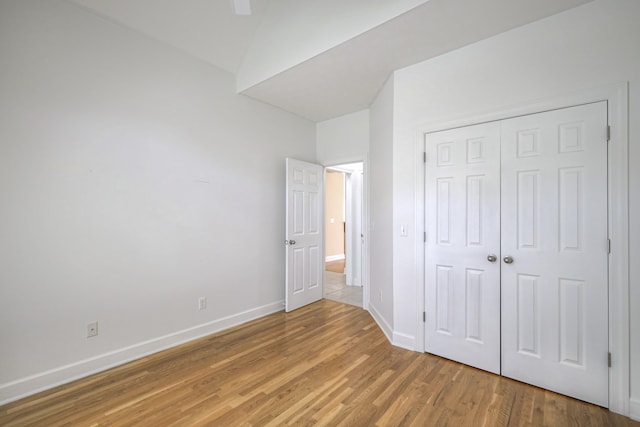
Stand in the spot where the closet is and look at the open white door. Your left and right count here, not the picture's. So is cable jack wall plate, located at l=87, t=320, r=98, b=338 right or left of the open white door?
left

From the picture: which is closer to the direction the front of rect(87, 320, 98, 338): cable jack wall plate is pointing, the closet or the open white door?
the closet

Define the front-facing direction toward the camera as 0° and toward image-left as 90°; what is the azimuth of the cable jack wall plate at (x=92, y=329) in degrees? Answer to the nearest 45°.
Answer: approximately 315°

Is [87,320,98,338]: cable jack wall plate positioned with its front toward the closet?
yes

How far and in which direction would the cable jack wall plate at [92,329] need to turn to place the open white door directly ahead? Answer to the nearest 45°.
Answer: approximately 45° to its left
